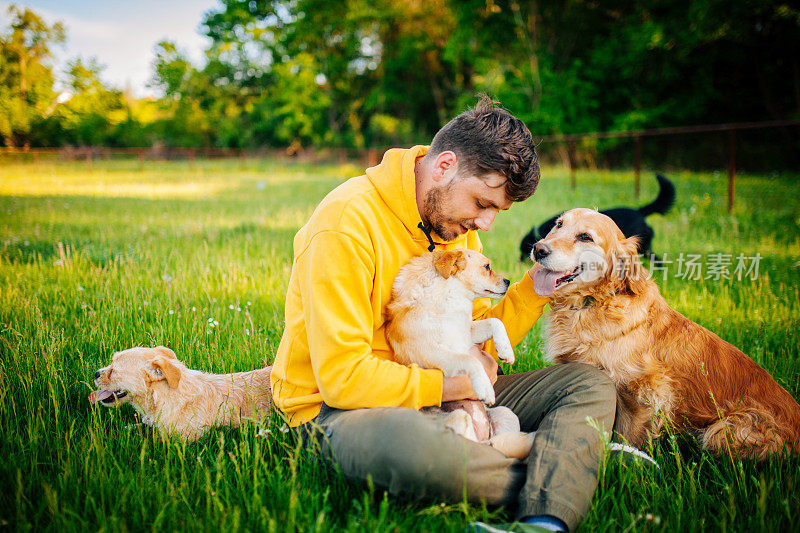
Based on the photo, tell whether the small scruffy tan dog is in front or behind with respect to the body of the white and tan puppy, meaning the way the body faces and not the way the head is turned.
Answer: behind

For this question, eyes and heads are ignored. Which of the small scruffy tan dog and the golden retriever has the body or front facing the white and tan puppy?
the golden retriever

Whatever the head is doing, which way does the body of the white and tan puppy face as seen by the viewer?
to the viewer's right

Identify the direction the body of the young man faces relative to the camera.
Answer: to the viewer's right

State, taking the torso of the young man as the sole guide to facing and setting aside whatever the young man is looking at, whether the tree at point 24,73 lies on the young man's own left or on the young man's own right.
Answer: on the young man's own left

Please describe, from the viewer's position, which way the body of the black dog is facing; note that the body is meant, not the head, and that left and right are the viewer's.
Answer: facing to the left of the viewer

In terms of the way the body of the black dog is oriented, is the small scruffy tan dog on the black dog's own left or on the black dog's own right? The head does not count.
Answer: on the black dog's own left

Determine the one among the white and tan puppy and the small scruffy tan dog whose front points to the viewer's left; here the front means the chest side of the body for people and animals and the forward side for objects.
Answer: the small scruffy tan dog

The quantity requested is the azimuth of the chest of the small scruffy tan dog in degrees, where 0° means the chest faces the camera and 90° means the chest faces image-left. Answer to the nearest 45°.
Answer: approximately 90°

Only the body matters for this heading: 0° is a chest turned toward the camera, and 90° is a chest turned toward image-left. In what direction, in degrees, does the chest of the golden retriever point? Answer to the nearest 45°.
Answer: approximately 45°

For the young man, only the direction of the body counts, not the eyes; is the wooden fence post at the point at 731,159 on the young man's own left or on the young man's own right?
on the young man's own left

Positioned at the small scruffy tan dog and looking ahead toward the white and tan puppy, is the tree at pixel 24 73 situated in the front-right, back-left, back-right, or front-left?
back-left

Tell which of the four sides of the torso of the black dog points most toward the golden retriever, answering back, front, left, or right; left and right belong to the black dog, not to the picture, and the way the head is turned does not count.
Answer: left

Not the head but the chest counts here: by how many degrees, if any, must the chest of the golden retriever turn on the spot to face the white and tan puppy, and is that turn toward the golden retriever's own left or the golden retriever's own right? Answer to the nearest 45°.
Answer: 0° — it already faces it
